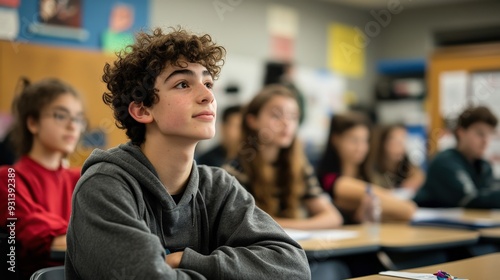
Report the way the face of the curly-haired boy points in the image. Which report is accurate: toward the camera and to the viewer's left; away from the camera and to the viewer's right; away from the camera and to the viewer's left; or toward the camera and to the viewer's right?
toward the camera and to the viewer's right

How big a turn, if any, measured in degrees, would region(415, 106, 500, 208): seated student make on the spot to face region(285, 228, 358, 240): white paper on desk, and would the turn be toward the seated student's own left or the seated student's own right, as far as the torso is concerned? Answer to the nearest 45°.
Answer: approximately 45° to the seated student's own right

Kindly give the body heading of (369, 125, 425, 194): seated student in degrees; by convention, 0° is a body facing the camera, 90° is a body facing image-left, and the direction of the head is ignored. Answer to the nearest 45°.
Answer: approximately 315°

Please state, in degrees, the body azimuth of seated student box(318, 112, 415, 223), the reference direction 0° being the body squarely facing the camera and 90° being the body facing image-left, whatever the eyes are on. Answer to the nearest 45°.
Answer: approximately 315°

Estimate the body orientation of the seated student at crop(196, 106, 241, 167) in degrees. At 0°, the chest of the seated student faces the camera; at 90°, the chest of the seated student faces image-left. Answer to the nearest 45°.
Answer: approximately 315°

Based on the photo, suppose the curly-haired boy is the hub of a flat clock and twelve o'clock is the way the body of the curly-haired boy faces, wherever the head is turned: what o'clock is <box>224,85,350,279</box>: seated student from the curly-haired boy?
The seated student is roughly at 8 o'clock from the curly-haired boy.

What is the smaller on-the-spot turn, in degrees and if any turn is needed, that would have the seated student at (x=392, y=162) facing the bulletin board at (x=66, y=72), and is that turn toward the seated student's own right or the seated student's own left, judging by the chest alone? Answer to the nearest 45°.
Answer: approximately 90° to the seated student's own right

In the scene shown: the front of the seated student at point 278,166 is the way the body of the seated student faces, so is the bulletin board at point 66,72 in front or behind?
behind

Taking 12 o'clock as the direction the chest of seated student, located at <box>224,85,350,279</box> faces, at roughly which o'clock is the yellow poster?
The yellow poster is roughly at 8 o'clock from the seated student.

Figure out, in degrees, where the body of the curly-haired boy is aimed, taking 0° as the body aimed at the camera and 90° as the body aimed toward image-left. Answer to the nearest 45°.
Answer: approximately 315°

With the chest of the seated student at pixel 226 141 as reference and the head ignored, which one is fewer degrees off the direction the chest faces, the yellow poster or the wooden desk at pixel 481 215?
the wooden desk
